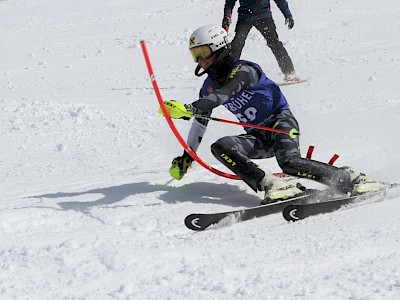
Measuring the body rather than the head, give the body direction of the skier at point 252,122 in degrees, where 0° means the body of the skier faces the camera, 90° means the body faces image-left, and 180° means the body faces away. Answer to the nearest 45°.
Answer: approximately 45°

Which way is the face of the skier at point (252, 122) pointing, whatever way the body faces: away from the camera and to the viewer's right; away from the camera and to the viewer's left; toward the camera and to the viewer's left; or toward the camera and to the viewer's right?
toward the camera and to the viewer's left

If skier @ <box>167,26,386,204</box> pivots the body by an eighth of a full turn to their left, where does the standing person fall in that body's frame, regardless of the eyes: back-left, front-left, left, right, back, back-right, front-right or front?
back
